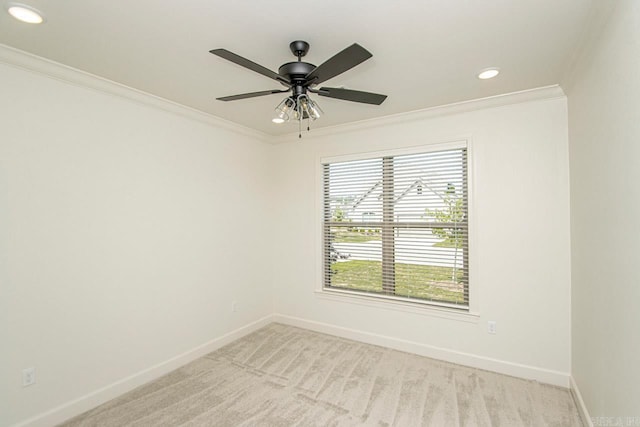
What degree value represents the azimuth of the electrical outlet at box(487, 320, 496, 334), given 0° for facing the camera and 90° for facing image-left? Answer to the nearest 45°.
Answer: approximately 0°

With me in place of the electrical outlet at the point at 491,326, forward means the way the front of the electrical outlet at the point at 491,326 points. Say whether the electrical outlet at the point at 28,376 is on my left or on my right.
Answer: on my right

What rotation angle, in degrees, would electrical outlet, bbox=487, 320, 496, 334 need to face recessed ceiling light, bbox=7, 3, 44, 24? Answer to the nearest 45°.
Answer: approximately 45° to its right

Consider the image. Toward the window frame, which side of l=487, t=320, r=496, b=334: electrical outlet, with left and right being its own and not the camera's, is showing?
right

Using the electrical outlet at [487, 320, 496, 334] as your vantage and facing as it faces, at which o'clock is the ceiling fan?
The ceiling fan is roughly at 1 o'clock from the electrical outlet.

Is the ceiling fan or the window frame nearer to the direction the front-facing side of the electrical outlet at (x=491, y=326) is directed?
the ceiling fan

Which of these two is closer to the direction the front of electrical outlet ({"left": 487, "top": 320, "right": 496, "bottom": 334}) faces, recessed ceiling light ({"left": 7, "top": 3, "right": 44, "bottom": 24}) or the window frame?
the recessed ceiling light
